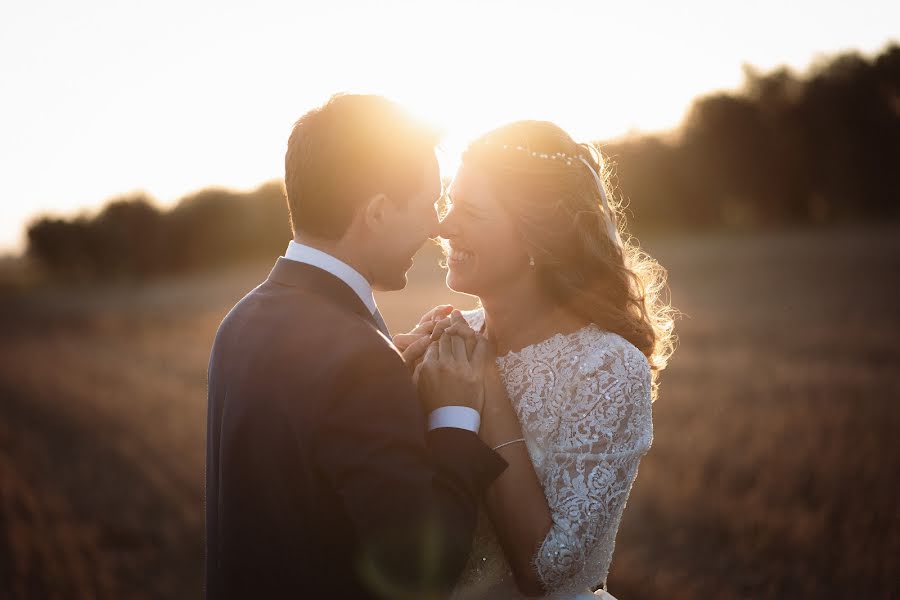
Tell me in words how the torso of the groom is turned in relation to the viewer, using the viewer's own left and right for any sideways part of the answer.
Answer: facing away from the viewer and to the right of the viewer

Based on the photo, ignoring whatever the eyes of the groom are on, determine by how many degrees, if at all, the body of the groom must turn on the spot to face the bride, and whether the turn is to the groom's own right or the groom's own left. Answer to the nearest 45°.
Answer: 0° — they already face them
